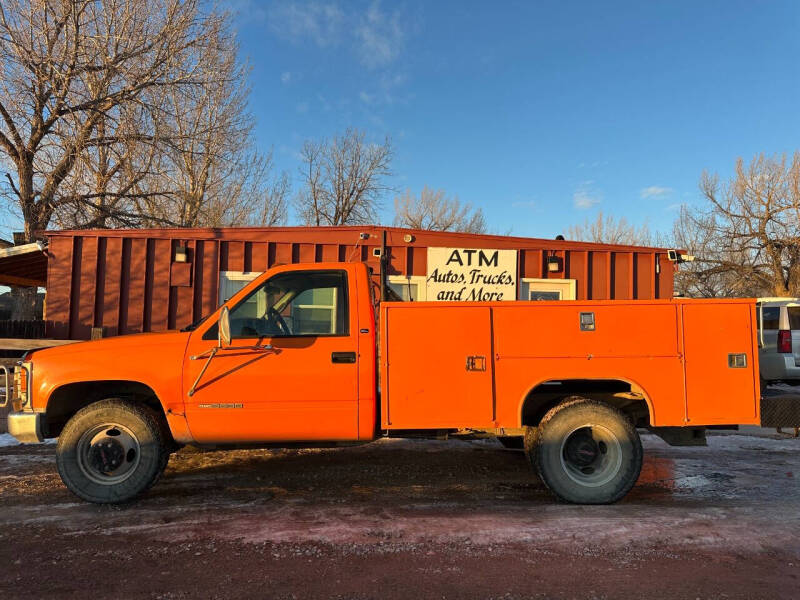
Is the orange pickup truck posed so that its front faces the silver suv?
no

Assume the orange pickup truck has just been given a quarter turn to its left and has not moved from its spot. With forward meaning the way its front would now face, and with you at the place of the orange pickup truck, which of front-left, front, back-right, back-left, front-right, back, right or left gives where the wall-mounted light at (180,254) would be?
back-right

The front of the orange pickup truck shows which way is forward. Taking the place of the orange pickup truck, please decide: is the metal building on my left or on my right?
on my right

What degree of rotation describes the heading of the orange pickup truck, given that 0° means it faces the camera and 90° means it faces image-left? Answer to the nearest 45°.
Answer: approximately 90°

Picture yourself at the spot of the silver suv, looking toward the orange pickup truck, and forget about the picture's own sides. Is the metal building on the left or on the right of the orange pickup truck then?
right
